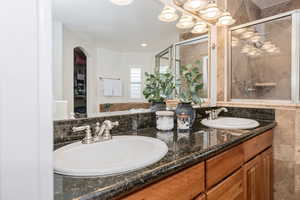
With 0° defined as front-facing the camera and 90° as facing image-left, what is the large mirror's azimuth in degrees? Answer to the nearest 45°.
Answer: approximately 315°

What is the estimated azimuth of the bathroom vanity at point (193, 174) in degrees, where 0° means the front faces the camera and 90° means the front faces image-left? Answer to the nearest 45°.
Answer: approximately 315°
